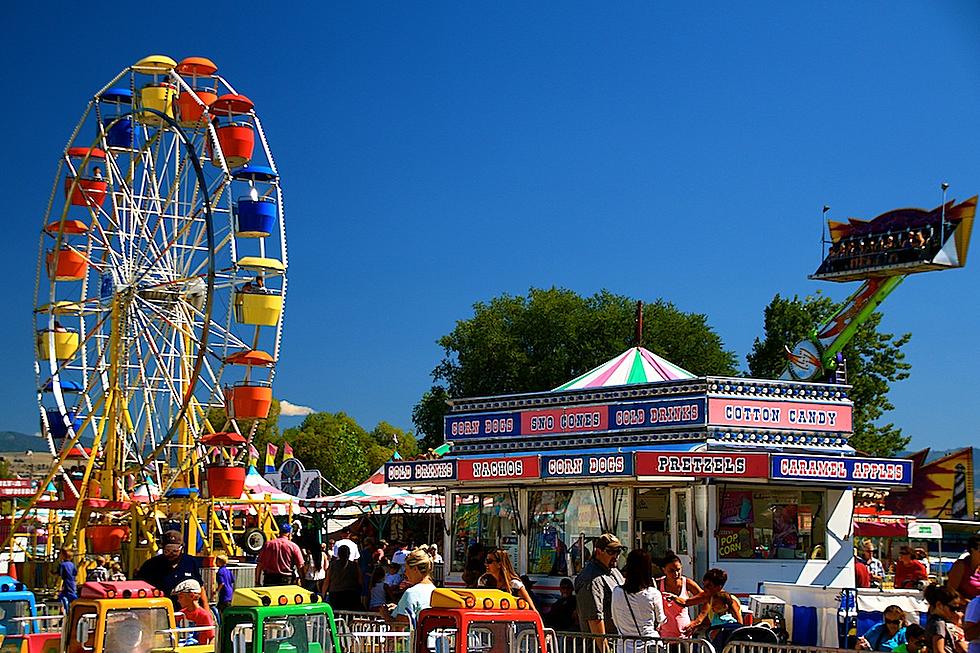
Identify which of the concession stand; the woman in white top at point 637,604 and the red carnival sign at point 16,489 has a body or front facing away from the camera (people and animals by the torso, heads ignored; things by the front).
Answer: the woman in white top

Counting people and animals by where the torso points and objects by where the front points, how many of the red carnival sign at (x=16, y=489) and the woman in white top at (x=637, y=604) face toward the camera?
1

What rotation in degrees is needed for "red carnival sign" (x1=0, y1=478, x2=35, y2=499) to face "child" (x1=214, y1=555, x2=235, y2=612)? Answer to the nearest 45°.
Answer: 0° — it already faces them

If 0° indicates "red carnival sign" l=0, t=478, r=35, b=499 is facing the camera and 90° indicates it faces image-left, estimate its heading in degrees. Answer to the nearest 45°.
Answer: approximately 0°

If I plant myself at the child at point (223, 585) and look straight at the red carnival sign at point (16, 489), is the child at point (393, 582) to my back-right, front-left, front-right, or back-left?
back-right

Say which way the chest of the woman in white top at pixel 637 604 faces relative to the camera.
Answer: away from the camera

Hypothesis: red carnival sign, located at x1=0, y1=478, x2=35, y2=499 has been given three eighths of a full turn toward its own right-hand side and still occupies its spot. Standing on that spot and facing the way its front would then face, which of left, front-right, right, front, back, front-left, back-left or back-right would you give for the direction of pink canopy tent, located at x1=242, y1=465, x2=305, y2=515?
back-right

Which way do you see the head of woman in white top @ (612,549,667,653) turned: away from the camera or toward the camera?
away from the camera

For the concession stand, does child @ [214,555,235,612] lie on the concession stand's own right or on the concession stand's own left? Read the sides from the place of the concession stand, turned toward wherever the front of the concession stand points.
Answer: on the concession stand's own right

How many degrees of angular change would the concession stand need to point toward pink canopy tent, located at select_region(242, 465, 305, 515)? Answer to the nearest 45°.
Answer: approximately 90° to its right

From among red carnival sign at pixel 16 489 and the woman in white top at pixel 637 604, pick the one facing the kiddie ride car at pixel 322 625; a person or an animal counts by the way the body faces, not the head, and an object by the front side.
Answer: the red carnival sign
